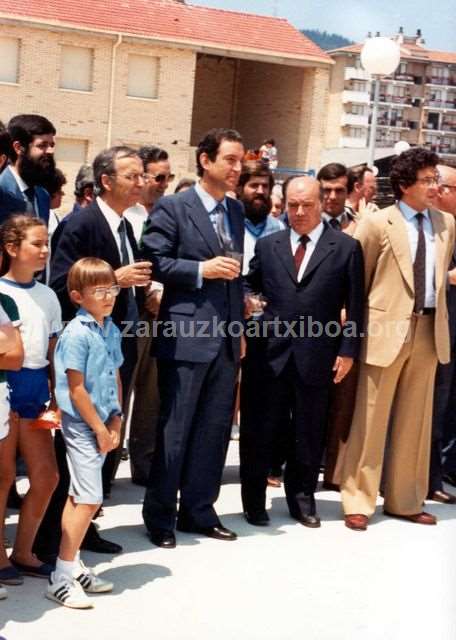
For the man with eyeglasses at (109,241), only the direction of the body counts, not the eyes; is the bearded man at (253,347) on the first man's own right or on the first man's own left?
on the first man's own left

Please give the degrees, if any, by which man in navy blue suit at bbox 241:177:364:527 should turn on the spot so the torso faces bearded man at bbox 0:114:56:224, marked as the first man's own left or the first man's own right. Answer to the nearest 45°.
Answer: approximately 90° to the first man's own right

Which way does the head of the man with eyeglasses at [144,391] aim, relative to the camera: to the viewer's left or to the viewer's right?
to the viewer's right

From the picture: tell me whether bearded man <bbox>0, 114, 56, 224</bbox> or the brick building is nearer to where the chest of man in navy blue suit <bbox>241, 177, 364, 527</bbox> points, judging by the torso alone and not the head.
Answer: the bearded man

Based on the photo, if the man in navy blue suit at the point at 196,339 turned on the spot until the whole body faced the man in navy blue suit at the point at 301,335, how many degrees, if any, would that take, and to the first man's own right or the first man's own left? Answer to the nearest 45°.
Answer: approximately 90° to the first man's own left

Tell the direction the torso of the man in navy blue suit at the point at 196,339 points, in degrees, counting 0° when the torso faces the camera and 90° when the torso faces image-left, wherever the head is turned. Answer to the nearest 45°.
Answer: approximately 315°

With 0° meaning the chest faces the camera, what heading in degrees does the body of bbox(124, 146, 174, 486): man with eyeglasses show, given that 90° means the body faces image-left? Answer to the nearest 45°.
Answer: approximately 315°

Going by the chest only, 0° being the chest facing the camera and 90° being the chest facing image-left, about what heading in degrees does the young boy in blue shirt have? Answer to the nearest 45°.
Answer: approximately 315°

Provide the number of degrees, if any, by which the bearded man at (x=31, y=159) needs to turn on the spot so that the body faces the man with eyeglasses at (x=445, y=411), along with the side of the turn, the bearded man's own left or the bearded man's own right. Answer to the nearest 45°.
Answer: approximately 45° to the bearded man's own left
